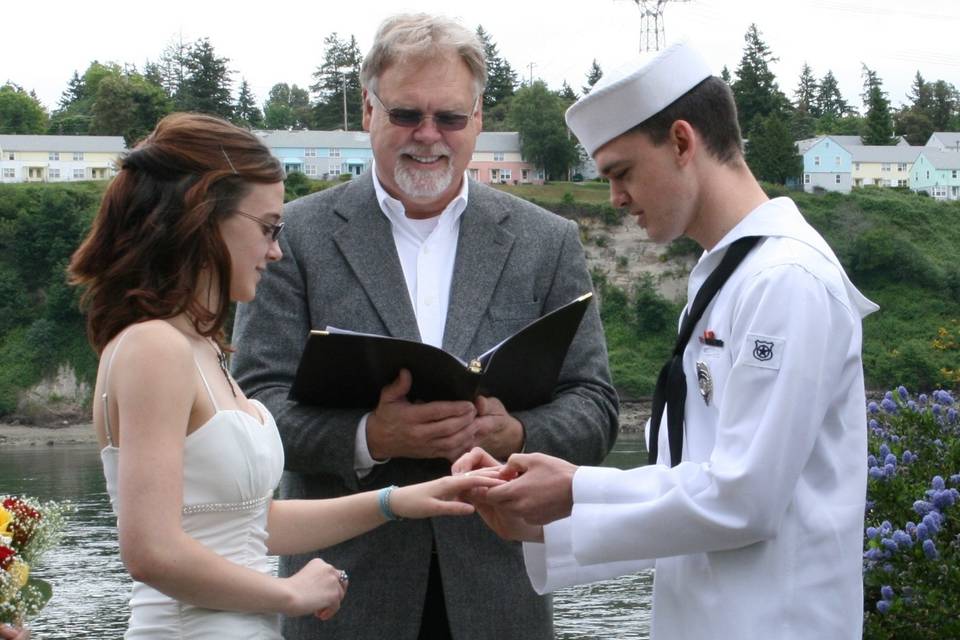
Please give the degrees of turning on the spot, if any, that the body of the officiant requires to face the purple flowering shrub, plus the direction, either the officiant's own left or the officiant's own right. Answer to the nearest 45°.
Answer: approximately 135° to the officiant's own left

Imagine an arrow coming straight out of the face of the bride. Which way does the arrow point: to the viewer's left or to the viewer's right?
to the viewer's right

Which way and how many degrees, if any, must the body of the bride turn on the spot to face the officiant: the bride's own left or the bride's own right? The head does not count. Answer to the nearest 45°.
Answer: approximately 45° to the bride's own left

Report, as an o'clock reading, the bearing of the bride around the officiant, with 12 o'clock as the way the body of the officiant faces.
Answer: The bride is roughly at 1 o'clock from the officiant.

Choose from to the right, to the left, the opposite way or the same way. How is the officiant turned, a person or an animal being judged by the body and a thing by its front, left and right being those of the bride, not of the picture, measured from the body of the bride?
to the right

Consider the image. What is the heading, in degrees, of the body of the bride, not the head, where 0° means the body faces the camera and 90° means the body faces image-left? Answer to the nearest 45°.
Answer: approximately 270°

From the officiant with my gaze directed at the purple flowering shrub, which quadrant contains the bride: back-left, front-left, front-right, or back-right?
back-right

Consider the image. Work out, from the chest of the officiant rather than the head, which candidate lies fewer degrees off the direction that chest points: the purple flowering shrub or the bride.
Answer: the bride

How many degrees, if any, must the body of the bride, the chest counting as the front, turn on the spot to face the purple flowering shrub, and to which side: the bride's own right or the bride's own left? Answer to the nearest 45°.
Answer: approximately 45° to the bride's own left

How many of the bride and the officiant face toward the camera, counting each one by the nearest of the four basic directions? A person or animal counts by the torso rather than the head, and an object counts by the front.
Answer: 1

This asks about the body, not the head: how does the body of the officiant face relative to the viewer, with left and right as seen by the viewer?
facing the viewer
